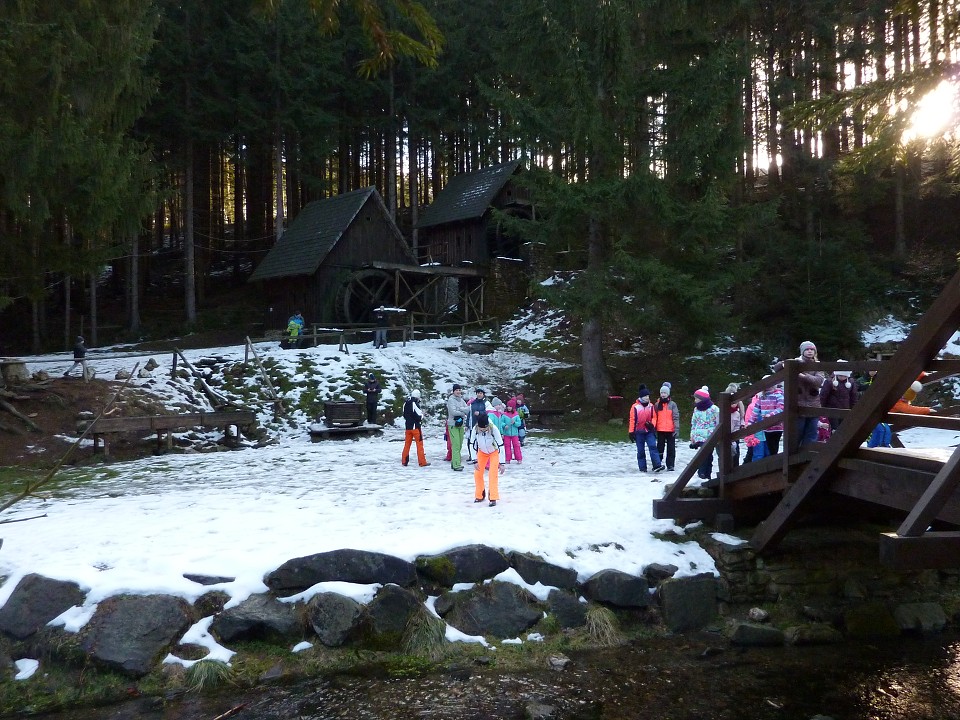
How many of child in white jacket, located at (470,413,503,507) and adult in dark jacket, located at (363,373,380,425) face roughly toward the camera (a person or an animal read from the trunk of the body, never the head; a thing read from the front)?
2

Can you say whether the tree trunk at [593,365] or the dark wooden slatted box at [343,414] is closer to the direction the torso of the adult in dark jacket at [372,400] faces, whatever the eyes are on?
the dark wooden slatted box

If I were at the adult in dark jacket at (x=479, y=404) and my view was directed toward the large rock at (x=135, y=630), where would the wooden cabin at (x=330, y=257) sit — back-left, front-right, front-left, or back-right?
back-right

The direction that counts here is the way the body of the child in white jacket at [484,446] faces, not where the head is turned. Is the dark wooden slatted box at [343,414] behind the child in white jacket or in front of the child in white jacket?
behind

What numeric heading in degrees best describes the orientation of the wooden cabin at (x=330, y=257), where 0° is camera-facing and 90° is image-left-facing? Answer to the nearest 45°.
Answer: approximately 315°

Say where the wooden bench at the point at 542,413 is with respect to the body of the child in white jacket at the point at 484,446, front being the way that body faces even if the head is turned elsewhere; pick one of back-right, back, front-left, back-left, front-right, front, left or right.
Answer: back

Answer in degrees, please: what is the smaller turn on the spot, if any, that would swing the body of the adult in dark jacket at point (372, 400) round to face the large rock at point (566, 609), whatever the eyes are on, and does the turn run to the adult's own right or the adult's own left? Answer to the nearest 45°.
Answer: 0° — they already face it

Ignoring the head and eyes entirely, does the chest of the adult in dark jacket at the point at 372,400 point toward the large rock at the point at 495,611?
yes

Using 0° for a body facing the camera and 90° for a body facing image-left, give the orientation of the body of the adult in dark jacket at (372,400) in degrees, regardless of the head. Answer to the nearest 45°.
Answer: approximately 0°

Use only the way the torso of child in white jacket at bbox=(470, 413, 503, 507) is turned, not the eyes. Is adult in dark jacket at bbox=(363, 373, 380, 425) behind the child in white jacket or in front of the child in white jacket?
behind
